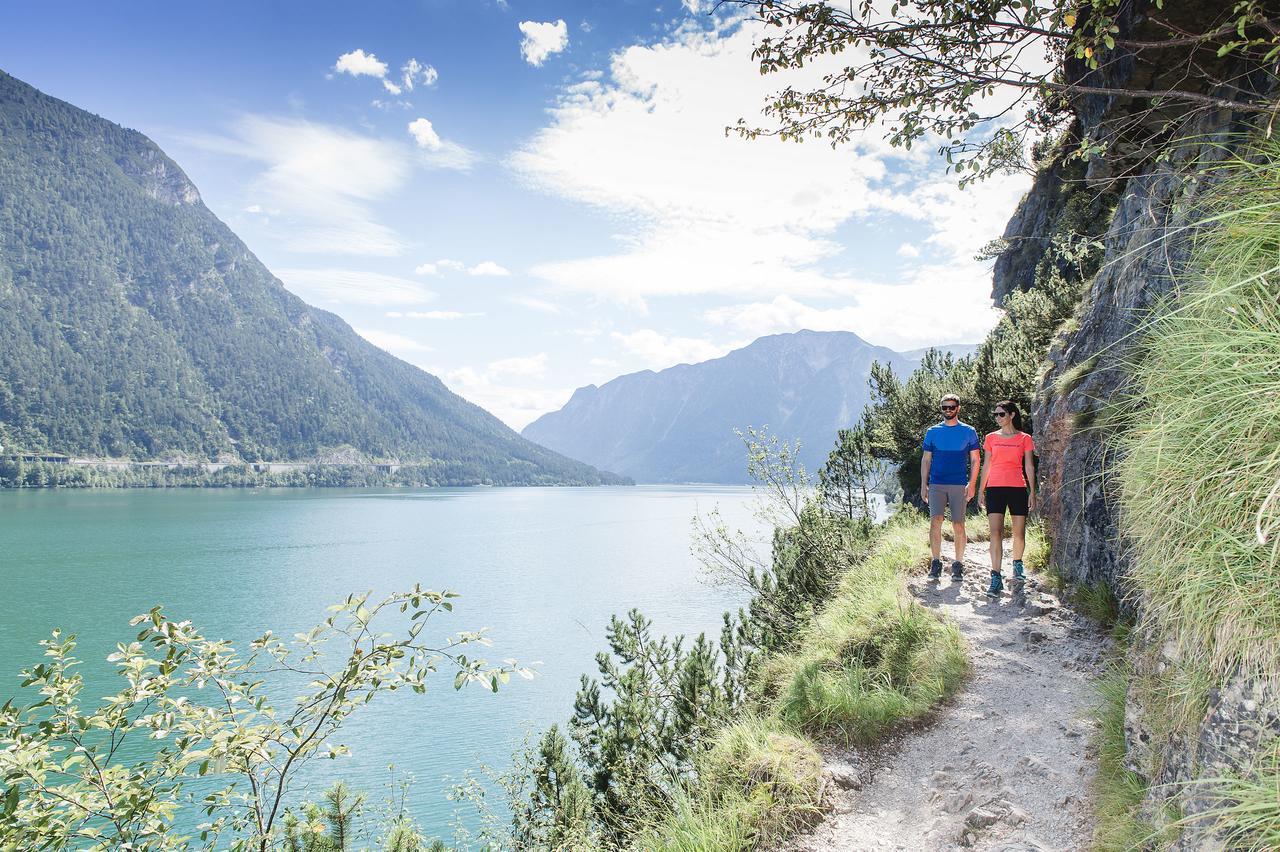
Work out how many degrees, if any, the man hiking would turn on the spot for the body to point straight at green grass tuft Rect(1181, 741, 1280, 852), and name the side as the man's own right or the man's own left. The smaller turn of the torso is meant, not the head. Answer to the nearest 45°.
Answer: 0° — they already face it

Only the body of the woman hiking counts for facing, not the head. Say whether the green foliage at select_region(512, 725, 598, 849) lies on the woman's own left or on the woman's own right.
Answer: on the woman's own right

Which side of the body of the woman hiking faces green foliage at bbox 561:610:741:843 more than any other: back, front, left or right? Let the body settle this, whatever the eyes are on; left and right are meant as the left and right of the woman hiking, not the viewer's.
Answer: front

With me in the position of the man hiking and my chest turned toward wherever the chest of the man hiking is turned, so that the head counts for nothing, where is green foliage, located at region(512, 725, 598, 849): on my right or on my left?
on my right

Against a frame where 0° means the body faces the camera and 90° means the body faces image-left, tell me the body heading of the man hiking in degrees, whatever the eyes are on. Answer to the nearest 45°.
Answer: approximately 0°

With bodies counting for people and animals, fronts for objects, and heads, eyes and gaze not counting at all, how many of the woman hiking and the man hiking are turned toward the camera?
2

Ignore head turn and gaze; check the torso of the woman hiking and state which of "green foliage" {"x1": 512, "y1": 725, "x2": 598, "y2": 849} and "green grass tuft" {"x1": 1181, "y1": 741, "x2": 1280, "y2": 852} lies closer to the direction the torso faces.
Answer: the green grass tuft

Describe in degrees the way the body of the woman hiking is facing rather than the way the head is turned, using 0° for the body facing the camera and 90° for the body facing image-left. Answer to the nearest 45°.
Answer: approximately 0°
